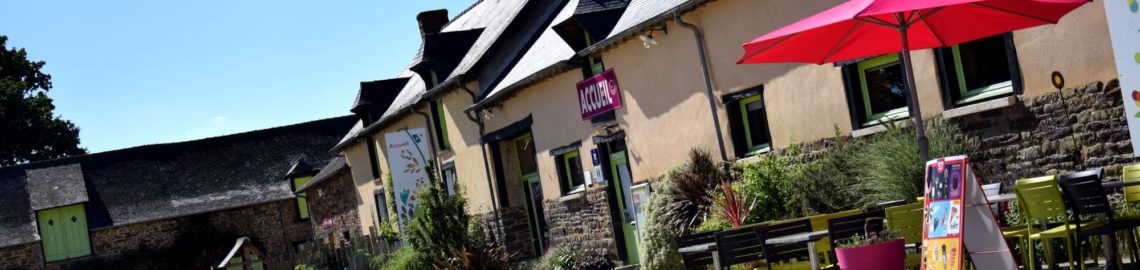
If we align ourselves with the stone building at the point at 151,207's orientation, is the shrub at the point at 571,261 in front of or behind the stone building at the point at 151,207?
in front

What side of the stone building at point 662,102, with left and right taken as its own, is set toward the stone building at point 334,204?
right

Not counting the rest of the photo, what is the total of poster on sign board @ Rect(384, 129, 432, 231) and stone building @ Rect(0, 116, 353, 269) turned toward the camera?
2

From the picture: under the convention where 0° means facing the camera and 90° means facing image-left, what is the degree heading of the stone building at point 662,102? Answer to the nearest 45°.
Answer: approximately 45°

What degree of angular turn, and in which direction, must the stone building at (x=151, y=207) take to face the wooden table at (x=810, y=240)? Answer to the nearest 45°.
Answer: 0° — it already faces it

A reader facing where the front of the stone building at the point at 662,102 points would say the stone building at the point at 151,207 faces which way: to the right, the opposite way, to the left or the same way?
to the left

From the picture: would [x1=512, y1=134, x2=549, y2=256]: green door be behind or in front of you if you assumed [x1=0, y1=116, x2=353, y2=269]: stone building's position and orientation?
in front

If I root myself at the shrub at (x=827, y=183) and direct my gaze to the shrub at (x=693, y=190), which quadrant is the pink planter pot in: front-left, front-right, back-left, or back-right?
back-left

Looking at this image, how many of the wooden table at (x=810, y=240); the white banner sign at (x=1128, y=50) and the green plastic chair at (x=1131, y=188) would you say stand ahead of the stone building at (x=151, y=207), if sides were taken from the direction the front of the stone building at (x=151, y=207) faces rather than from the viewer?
3

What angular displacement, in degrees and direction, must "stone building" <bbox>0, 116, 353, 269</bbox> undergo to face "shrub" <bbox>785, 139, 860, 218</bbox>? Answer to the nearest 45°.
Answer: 0° — it already faces it

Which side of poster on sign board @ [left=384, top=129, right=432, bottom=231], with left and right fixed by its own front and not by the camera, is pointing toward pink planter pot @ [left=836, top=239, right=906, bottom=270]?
front

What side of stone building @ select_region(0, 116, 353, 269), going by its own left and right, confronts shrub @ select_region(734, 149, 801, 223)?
front
